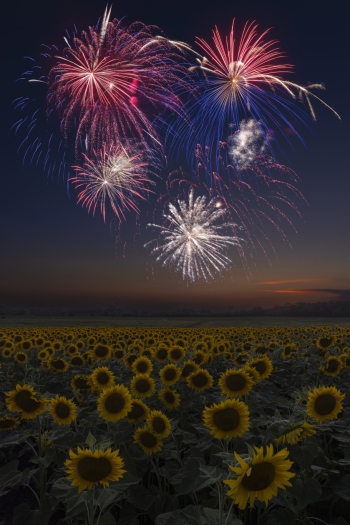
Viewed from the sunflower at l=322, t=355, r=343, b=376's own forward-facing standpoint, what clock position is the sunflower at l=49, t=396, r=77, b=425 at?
the sunflower at l=49, t=396, r=77, b=425 is roughly at 2 o'clock from the sunflower at l=322, t=355, r=343, b=376.

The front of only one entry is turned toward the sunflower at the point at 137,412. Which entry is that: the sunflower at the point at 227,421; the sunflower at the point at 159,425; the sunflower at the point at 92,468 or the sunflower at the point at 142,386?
the sunflower at the point at 142,386

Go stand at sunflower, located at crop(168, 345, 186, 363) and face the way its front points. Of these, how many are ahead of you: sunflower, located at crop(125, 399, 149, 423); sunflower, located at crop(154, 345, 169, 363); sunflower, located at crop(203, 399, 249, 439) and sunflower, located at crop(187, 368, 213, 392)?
3

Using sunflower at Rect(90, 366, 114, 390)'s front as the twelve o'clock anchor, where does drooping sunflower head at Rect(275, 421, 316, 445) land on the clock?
The drooping sunflower head is roughly at 11 o'clock from the sunflower.

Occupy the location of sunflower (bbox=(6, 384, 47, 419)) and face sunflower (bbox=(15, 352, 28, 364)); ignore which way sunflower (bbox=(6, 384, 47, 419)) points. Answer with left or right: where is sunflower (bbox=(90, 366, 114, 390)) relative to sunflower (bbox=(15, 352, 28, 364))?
right

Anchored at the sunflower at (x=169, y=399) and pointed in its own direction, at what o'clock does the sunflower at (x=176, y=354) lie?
the sunflower at (x=176, y=354) is roughly at 6 o'clock from the sunflower at (x=169, y=399).

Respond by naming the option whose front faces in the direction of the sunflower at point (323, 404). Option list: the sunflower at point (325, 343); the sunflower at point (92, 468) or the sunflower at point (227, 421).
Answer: the sunflower at point (325, 343)

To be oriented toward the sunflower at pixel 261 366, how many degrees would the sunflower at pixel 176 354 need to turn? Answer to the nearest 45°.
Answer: approximately 45° to its left

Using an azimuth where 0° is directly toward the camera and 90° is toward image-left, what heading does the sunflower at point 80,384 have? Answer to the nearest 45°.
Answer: approximately 0°
